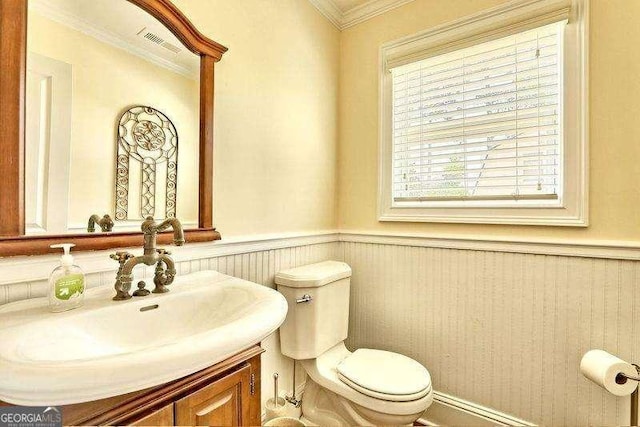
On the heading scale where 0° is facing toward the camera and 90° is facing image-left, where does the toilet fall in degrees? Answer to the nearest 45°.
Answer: approximately 315°

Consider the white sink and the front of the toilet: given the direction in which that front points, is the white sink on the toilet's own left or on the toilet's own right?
on the toilet's own right

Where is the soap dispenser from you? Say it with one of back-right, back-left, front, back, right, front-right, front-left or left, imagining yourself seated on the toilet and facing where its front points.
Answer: right

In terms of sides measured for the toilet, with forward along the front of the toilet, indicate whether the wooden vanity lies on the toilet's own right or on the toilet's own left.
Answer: on the toilet's own right
